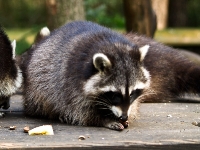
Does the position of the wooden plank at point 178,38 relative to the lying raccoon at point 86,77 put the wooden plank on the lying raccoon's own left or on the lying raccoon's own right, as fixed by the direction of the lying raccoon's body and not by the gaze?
on the lying raccoon's own left

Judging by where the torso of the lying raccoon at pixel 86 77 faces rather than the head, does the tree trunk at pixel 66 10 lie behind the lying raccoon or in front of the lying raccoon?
behind

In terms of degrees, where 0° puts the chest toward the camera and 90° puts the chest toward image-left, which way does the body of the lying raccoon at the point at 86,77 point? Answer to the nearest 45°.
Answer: approximately 315°

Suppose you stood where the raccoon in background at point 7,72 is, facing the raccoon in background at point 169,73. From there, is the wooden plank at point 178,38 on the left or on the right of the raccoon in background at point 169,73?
left
